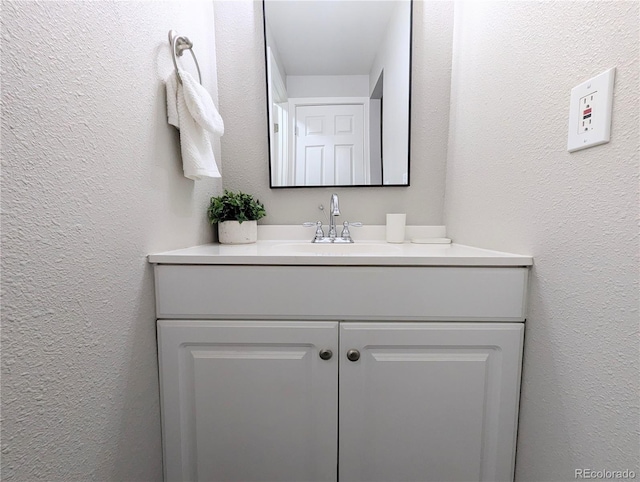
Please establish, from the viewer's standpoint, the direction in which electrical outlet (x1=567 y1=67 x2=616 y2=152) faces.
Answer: facing the viewer and to the left of the viewer

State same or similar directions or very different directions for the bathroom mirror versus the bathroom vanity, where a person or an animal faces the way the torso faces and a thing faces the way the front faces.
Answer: same or similar directions

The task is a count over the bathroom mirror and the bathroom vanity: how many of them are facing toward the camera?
2

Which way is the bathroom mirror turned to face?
toward the camera

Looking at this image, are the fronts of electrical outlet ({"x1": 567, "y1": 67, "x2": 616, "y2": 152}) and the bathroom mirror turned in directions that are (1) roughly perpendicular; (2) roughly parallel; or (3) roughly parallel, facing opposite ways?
roughly perpendicular

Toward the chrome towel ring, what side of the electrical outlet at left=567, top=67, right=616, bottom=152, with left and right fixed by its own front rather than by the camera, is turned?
front

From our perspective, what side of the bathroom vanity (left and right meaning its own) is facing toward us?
front

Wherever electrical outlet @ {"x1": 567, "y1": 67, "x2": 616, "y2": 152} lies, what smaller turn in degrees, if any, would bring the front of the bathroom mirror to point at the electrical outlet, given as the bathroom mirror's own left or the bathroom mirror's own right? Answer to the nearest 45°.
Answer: approximately 45° to the bathroom mirror's own left

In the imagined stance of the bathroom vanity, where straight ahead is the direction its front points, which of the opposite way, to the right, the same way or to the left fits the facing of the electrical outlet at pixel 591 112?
to the right

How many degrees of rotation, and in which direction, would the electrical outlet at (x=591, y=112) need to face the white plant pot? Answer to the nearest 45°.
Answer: approximately 45° to its right
